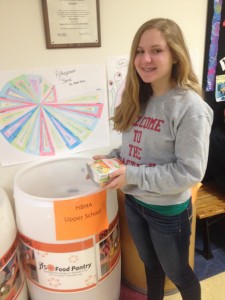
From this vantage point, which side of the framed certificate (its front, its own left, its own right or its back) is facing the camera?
front

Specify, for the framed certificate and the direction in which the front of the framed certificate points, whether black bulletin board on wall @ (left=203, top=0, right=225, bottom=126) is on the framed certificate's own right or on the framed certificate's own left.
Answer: on the framed certificate's own left
